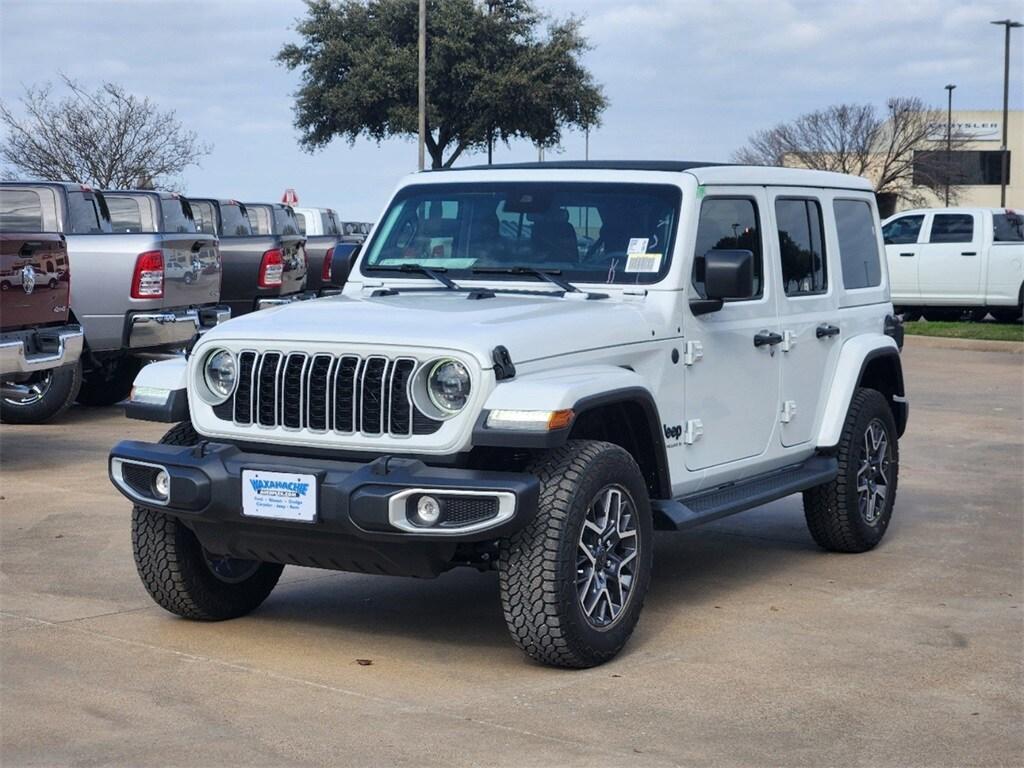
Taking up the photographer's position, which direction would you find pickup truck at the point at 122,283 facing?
facing away from the viewer and to the left of the viewer

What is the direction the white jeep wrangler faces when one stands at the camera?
facing the viewer and to the left of the viewer

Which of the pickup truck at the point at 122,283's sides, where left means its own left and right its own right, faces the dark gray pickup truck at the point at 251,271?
right

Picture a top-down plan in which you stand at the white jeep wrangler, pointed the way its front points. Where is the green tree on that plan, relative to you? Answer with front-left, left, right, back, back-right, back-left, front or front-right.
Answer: back-right

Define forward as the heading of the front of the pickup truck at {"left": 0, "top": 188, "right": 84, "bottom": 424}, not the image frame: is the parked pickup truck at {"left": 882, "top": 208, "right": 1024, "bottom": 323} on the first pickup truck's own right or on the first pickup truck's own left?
on the first pickup truck's own right

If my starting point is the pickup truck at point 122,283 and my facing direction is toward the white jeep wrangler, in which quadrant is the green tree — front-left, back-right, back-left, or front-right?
back-left

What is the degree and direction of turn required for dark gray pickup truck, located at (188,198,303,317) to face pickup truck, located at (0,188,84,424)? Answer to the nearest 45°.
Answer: approximately 135° to its left

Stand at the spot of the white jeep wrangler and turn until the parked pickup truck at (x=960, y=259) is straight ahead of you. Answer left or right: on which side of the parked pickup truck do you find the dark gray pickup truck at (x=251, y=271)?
left

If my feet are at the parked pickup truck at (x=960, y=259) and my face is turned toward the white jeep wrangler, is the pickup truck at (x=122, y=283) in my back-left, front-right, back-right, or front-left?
front-right

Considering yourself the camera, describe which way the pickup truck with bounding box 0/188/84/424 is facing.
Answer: facing away from the viewer and to the left of the viewer

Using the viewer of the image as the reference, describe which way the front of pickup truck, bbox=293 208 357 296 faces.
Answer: facing away from the viewer and to the left of the viewer
